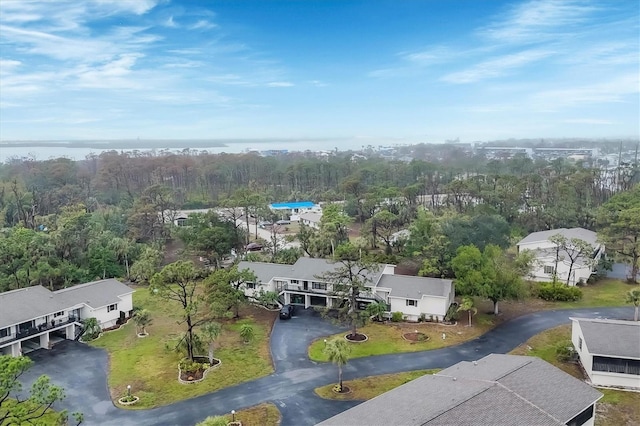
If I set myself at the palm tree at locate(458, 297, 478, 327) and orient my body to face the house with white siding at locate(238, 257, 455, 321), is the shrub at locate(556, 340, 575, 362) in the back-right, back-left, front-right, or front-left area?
back-left

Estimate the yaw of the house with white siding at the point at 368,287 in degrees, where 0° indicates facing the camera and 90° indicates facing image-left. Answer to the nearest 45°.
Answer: approximately 0°

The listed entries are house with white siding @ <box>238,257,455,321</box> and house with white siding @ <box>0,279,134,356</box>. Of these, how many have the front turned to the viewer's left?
0

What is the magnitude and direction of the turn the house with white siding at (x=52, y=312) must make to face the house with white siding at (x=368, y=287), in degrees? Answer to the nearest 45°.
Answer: approximately 45° to its left

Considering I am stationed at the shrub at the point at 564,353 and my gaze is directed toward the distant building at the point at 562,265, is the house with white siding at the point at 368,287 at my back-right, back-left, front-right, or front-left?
front-left

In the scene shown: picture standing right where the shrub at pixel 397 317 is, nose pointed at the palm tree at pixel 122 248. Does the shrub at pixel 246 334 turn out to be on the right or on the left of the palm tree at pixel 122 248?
left

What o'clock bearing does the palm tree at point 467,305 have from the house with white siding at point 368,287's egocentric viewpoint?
The palm tree is roughly at 10 o'clock from the house with white siding.

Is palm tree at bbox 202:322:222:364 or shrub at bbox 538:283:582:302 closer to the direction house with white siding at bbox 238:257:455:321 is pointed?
the palm tree

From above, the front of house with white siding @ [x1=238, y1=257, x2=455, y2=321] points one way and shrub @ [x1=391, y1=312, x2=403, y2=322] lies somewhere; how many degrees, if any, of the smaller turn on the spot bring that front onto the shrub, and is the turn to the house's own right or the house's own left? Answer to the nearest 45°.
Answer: approximately 45° to the house's own left

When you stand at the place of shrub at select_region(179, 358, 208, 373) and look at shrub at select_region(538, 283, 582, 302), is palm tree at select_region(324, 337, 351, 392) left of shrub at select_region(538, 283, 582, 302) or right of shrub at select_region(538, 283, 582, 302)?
right

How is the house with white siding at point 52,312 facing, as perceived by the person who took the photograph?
facing the viewer and to the right of the viewer

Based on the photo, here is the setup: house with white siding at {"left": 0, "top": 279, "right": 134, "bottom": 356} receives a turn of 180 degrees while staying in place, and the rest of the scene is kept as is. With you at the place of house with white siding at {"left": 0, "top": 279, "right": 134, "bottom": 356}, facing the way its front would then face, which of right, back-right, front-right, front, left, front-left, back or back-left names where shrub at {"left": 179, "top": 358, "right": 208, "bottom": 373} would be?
back

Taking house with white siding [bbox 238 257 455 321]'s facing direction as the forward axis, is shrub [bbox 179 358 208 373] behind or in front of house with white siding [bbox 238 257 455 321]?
in front

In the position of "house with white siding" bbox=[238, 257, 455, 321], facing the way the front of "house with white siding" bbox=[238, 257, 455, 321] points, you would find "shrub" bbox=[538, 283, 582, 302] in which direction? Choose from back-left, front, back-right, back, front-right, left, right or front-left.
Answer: left
